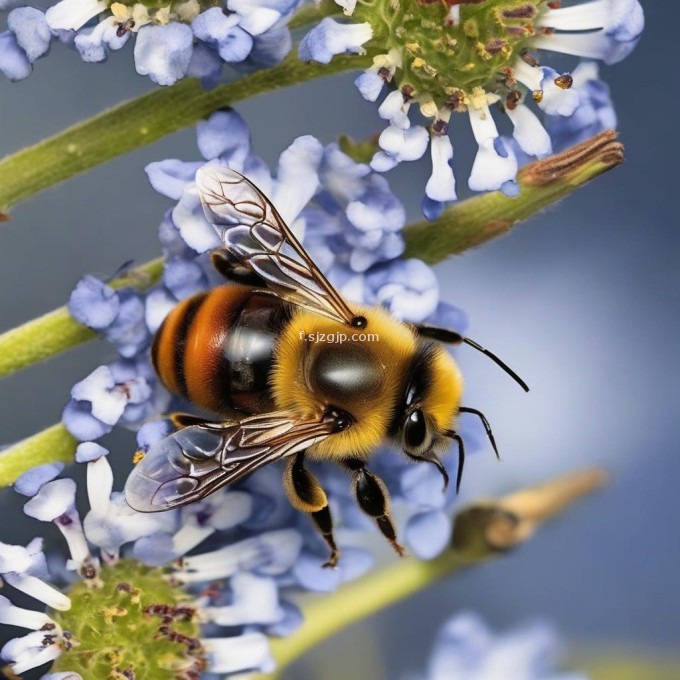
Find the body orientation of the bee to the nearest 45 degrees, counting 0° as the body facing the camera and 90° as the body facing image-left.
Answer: approximately 270°
